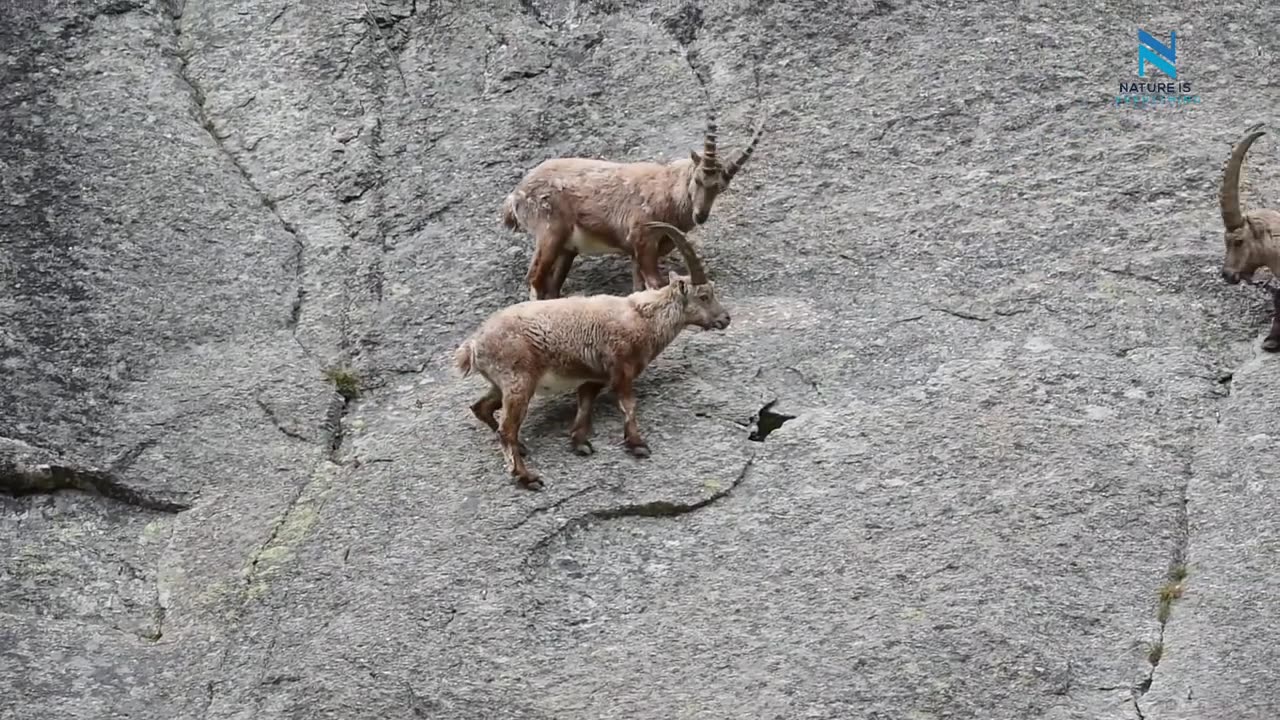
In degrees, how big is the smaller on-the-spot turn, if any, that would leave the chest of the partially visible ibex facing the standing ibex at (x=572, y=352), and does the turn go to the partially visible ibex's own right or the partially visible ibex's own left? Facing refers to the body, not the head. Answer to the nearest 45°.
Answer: approximately 45° to the partially visible ibex's own left

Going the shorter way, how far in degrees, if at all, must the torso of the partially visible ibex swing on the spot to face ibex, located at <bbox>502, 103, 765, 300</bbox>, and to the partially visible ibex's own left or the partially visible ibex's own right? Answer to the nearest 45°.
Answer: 0° — it already faces it

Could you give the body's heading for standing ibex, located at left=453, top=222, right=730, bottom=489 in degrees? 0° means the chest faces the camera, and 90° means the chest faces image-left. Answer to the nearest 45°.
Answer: approximately 270°

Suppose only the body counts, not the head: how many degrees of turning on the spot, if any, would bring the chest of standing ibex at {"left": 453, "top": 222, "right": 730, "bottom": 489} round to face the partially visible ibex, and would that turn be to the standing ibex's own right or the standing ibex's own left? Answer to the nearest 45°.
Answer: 0° — it already faces it

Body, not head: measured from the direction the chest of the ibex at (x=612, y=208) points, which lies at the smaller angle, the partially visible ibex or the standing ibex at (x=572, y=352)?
the partially visible ibex

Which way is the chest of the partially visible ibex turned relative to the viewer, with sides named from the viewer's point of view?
facing to the left of the viewer

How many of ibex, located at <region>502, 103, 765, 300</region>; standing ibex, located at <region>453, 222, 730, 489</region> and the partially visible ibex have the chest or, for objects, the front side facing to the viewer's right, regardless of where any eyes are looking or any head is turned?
2

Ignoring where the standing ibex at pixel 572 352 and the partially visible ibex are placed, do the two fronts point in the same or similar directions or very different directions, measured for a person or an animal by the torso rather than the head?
very different directions

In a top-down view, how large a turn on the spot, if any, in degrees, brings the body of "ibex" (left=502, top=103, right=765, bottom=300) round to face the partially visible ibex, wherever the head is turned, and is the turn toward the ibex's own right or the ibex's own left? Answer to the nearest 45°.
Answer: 0° — it already faces it

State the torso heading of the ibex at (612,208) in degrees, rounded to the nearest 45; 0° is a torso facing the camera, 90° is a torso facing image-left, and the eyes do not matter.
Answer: approximately 270°
